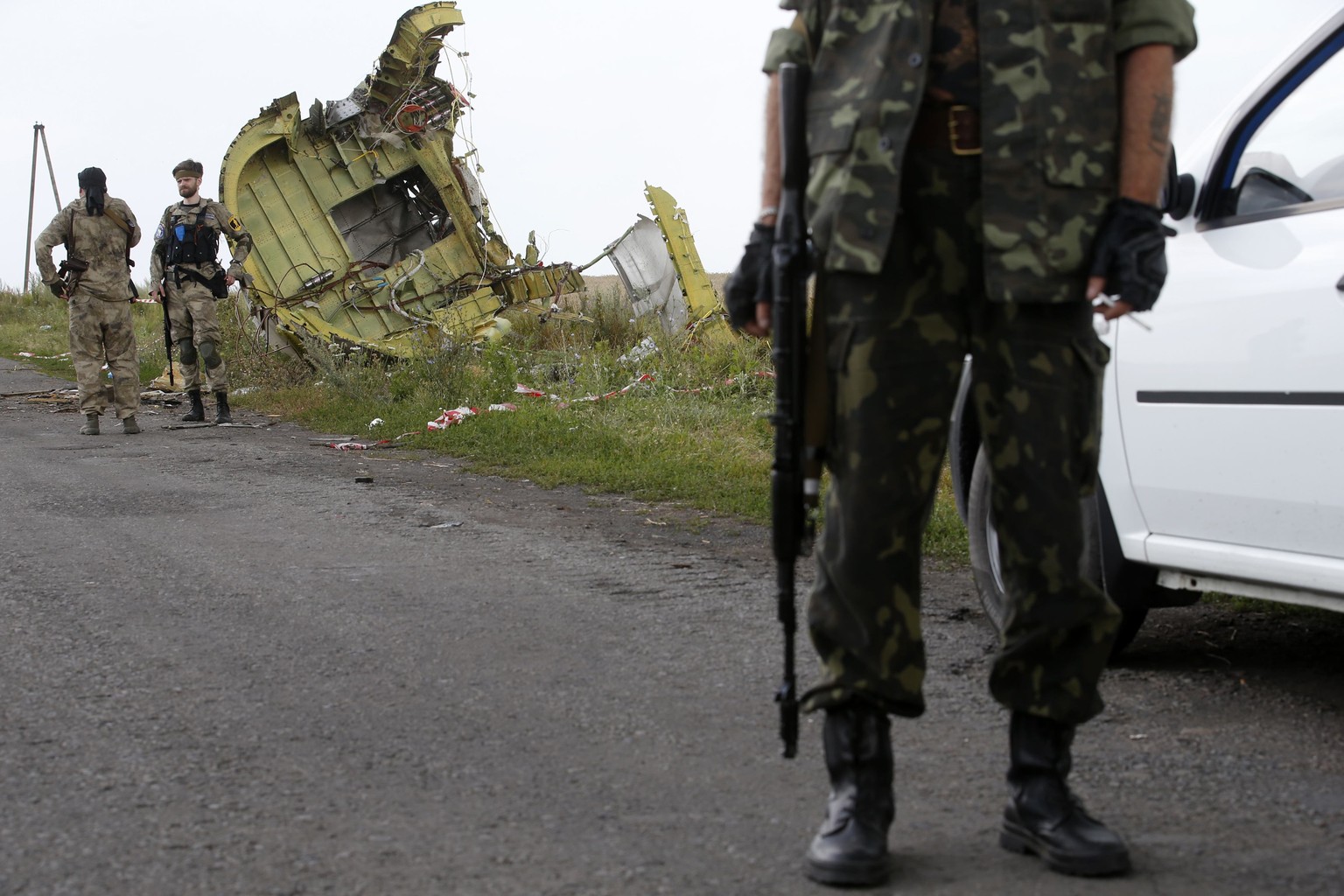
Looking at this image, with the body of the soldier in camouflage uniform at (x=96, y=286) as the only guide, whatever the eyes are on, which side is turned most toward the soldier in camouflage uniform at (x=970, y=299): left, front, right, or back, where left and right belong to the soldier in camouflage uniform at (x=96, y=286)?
back

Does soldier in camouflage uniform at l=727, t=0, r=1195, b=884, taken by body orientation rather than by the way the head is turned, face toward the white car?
no

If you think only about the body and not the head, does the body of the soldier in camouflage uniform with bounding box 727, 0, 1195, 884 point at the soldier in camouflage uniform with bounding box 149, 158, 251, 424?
no

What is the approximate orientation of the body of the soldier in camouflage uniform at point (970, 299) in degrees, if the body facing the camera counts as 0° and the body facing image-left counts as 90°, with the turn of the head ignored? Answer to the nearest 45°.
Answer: approximately 0°

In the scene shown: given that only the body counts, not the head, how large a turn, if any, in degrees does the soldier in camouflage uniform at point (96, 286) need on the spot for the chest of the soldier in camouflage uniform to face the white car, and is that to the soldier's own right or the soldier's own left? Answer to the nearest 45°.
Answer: approximately 180°

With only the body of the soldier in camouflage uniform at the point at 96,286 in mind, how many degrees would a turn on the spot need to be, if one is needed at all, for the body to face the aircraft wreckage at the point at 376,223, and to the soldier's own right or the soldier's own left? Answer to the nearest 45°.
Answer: approximately 45° to the soldier's own right

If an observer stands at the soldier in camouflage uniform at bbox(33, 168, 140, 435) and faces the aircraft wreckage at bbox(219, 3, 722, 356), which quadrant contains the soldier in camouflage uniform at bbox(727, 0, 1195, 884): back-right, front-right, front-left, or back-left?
back-right

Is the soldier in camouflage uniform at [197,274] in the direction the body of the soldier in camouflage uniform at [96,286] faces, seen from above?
no

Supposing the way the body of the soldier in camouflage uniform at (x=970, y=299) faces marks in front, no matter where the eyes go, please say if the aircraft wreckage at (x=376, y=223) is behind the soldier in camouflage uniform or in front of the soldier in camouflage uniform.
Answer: behind

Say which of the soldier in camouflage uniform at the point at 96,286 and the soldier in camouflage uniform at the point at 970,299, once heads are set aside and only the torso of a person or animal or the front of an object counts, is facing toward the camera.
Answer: the soldier in camouflage uniform at the point at 970,299

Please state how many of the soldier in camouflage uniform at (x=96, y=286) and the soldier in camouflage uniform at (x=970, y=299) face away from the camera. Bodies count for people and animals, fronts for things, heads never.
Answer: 1

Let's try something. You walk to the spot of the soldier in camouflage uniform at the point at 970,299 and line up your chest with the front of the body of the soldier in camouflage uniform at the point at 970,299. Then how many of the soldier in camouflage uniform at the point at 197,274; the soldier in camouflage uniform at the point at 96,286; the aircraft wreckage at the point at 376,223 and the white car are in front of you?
0

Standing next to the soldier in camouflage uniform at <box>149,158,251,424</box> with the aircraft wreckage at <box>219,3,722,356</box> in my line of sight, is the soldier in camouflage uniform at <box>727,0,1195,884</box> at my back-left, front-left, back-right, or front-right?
back-right

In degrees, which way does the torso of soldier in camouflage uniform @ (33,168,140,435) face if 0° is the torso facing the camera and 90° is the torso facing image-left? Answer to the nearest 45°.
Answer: approximately 180°
